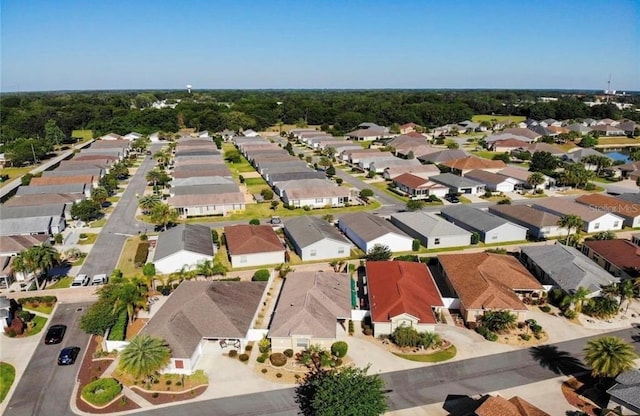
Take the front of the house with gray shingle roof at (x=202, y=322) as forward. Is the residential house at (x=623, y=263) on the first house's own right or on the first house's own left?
on the first house's own left

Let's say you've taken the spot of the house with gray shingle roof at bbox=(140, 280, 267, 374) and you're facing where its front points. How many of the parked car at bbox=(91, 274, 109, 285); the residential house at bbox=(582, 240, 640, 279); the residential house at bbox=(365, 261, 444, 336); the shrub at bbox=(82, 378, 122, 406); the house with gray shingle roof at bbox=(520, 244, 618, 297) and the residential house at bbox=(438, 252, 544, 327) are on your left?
4

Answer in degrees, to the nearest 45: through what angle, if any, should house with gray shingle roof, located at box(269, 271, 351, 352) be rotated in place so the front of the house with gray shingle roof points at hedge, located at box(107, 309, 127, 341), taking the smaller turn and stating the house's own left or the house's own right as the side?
approximately 90° to the house's own right

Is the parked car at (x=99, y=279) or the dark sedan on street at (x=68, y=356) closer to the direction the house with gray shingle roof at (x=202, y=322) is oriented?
the dark sedan on street

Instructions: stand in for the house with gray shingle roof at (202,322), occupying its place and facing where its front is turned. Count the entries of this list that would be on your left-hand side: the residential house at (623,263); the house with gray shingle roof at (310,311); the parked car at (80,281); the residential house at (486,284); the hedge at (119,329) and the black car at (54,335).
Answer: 3

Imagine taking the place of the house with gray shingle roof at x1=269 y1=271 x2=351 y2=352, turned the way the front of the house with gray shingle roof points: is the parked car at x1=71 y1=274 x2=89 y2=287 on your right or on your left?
on your right

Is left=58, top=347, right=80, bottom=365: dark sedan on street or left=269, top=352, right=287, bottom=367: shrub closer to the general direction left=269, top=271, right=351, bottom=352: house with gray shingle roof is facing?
the shrub

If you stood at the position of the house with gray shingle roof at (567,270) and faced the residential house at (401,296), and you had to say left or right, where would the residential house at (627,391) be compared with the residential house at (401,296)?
left

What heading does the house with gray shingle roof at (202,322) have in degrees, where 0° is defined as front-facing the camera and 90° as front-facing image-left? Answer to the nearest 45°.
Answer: approximately 0°

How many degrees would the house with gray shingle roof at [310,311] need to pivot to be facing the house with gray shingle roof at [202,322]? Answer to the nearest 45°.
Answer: approximately 90° to its right

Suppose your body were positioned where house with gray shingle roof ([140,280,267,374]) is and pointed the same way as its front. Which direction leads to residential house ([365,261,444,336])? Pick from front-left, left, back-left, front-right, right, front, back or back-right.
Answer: left

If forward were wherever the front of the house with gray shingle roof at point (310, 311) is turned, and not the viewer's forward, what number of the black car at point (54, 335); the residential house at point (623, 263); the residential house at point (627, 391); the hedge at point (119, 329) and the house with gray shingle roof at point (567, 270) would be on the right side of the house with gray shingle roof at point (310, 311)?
2

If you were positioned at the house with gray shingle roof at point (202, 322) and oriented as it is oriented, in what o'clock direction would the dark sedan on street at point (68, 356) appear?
The dark sedan on street is roughly at 3 o'clock from the house with gray shingle roof.

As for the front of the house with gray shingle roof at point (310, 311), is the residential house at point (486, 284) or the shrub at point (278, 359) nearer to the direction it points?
the shrub

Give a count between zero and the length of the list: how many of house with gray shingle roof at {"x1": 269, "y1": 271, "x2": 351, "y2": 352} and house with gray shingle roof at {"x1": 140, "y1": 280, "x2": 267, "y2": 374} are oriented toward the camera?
2
